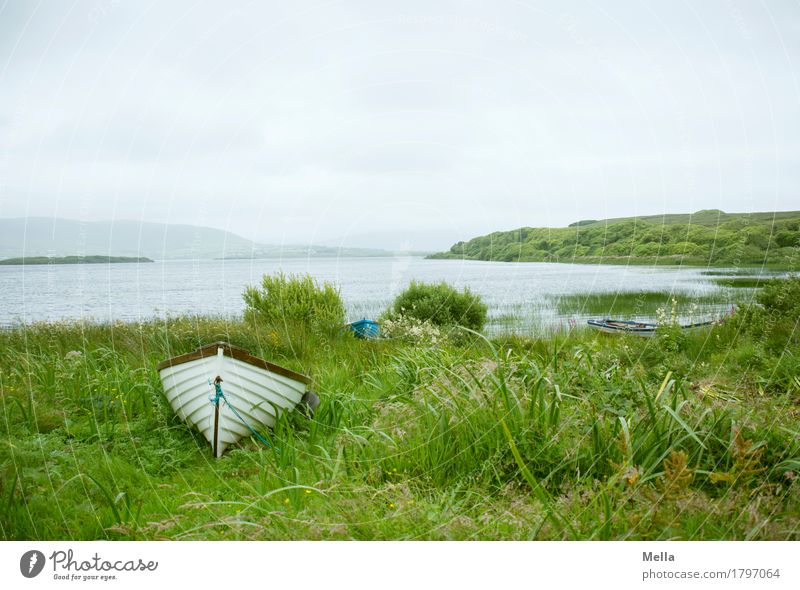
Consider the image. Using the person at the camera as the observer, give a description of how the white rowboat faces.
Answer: facing the viewer

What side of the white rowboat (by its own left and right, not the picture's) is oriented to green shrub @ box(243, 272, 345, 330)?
back

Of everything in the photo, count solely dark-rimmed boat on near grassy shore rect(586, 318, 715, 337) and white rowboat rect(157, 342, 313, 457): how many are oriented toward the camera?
1

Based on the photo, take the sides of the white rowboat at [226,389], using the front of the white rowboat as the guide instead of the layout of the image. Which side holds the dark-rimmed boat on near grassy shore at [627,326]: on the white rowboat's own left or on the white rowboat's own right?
on the white rowboat's own left

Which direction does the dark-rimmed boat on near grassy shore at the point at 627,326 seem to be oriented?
to the viewer's left

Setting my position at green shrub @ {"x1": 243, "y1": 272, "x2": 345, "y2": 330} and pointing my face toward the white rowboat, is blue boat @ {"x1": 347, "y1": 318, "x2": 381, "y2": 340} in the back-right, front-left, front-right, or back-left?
front-left

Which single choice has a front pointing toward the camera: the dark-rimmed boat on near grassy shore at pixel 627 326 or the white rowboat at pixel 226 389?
the white rowboat

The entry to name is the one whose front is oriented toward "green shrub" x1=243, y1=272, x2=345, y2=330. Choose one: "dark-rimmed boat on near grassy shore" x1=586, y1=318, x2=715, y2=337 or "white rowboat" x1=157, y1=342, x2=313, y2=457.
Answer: the dark-rimmed boat on near grassy shore

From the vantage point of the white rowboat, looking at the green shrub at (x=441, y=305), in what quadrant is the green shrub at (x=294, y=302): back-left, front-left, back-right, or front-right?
front-left

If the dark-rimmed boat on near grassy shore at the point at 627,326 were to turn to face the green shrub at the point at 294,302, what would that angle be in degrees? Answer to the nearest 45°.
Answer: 0° — it already faces it

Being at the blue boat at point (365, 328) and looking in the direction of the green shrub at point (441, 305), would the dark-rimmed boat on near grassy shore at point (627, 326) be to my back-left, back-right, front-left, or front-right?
front-right

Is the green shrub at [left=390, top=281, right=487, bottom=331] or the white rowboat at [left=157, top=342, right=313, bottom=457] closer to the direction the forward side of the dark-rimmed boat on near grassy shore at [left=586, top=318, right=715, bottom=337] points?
the green shrub

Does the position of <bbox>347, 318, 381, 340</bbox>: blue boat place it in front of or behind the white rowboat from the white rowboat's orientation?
behind
